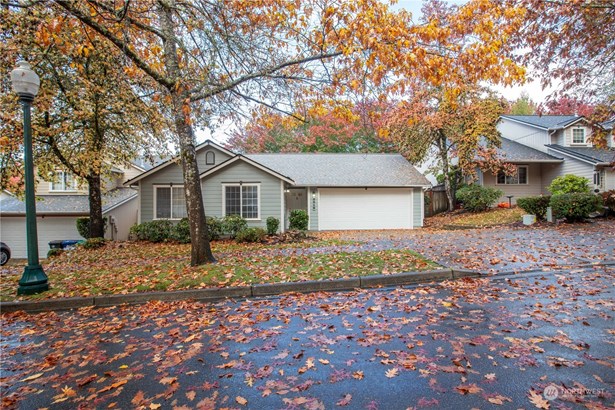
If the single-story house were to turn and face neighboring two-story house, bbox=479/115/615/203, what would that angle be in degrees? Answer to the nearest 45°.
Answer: approximately 90° to its left

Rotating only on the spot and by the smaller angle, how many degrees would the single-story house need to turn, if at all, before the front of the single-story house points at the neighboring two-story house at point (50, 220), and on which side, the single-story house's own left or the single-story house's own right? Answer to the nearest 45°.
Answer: approximately 90° to the single-story house's own right

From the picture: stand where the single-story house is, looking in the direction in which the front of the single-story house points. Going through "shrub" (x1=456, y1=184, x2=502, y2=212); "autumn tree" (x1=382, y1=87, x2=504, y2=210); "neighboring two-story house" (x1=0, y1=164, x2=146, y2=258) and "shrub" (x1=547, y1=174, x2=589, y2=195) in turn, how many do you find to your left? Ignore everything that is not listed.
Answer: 3

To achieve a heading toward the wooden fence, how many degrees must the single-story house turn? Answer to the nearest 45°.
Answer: approximately 135° to its left

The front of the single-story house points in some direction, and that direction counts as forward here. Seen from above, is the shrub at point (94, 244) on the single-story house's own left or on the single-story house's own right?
on the single-story house's own right

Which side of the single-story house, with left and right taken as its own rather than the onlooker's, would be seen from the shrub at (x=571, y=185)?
left

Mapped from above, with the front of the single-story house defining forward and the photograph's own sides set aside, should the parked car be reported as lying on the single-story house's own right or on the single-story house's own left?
on the single-story house's own right

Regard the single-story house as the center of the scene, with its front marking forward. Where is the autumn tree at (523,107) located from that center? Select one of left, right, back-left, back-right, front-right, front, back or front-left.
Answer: back-left

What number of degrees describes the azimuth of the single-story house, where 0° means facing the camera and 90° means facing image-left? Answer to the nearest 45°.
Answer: approximately 0°
